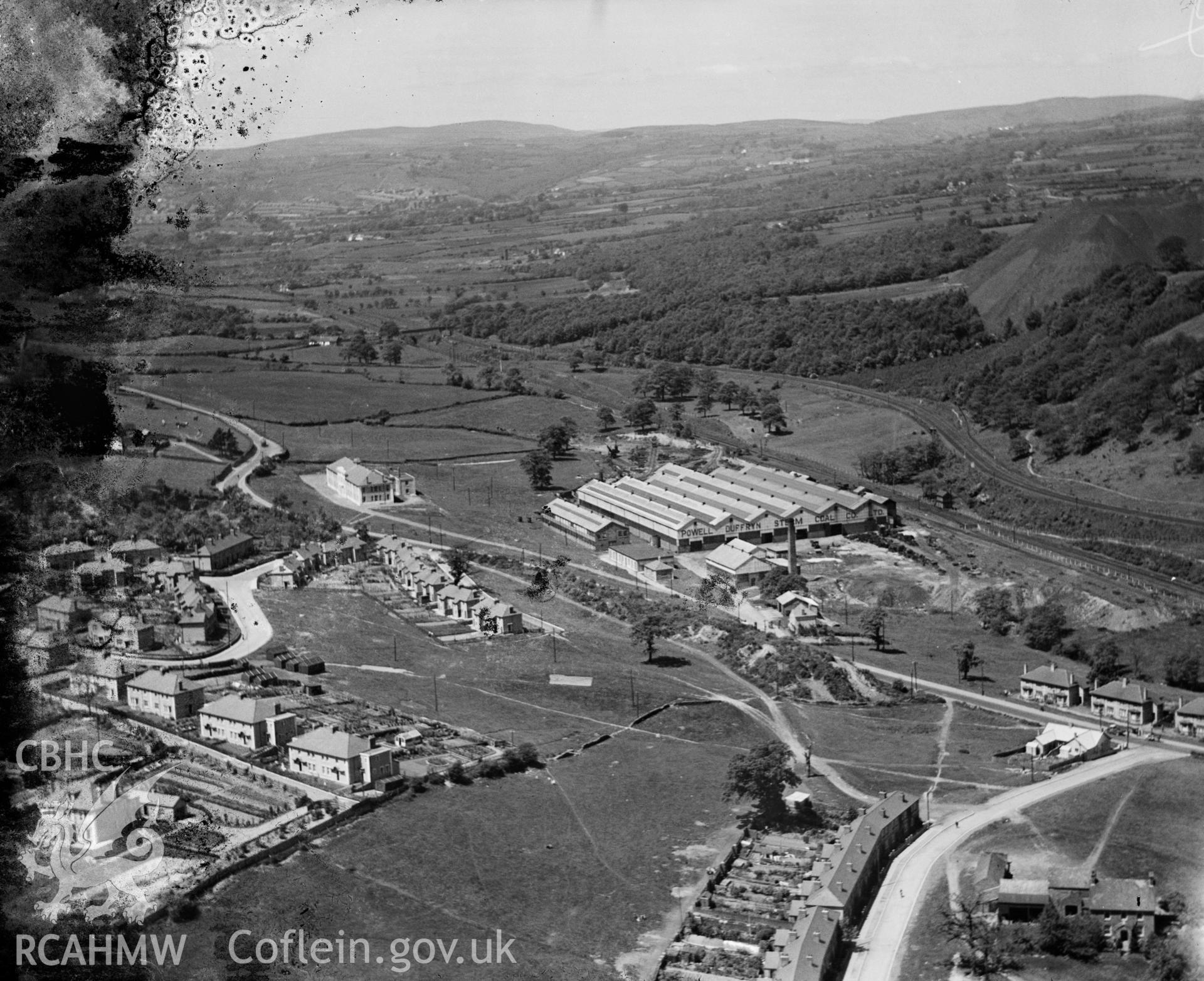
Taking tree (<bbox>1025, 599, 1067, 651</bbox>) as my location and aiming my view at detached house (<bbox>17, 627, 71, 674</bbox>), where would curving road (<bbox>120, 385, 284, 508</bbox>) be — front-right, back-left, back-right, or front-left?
front-right

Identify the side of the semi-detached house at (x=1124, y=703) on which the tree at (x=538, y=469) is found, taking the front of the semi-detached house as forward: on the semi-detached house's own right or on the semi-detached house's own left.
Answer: on the semi-detached house's own right

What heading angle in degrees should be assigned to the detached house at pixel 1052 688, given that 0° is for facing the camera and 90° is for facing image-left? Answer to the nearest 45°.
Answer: approximately 45°

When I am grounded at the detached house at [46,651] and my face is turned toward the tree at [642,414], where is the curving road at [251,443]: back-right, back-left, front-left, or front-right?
front-left

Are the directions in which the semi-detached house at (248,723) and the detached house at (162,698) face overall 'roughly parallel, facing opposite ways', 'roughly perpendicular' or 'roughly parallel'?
roughly parallel

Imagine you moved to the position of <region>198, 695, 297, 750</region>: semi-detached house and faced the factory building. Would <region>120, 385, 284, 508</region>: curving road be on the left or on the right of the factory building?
left

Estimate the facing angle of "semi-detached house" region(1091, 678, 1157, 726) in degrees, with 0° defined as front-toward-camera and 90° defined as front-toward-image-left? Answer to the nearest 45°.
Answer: approximately 45°
